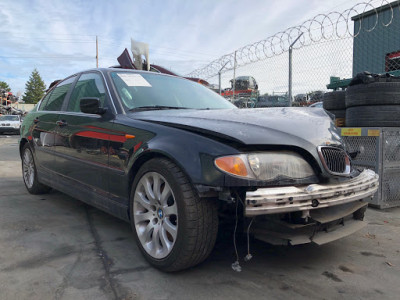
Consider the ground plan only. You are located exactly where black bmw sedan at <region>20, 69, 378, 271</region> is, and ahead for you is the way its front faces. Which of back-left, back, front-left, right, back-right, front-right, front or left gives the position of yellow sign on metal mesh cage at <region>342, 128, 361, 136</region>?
left

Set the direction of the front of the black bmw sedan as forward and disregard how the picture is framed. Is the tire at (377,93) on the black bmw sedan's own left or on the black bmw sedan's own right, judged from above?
on the black bmw sedan's own left

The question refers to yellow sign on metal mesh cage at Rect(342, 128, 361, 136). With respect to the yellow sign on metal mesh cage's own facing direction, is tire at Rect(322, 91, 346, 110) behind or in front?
behind

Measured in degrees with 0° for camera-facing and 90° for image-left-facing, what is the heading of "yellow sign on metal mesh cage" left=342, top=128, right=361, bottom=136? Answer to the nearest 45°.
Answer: approximately 0°

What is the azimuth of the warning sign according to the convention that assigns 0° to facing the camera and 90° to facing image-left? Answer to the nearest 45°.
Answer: approximately 0°

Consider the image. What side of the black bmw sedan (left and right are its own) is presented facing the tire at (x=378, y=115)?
left

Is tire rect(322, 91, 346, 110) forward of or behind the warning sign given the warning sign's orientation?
behind

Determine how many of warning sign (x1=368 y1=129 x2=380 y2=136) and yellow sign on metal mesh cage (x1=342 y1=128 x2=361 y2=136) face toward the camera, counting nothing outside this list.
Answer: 2
